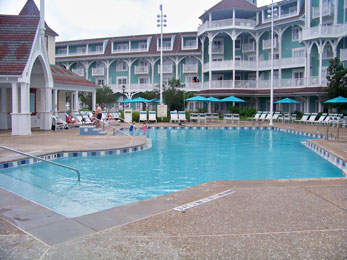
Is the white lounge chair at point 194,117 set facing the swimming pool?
yes

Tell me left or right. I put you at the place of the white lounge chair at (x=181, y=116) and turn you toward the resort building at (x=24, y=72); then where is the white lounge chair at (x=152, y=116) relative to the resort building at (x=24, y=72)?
right

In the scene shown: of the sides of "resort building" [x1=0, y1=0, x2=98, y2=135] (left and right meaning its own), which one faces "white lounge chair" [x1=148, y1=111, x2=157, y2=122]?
left

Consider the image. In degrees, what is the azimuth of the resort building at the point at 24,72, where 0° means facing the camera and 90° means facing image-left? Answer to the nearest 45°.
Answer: approximately 315°

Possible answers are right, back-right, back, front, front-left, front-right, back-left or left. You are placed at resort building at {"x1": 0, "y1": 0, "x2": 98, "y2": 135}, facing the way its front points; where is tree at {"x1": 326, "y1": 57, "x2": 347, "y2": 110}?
front-left

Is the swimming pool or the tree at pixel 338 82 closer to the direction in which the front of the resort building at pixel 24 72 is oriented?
the swimming pool

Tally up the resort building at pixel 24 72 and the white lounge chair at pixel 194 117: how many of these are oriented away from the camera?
0

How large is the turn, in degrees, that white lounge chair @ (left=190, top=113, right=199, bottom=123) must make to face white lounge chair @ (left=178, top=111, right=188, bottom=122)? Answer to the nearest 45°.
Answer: approximately 45° to its right

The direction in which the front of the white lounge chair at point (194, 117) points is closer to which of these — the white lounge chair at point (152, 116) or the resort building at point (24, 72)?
the resort building

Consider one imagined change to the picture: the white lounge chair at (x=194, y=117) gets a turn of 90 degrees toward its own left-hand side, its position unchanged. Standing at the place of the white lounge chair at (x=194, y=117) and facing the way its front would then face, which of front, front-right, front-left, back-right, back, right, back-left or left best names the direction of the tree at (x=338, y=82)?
front

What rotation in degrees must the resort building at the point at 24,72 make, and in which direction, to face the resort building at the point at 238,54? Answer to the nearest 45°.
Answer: approximately 90° to its left

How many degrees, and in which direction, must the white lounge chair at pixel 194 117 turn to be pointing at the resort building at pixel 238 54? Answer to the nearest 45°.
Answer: approximately 180°

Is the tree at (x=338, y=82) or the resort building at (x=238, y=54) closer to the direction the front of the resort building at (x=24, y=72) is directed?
the tree

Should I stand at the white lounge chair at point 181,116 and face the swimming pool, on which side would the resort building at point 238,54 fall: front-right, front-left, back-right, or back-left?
back-left

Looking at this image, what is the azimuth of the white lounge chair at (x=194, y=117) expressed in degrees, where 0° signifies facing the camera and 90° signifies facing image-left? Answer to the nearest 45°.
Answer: approximately 0°
